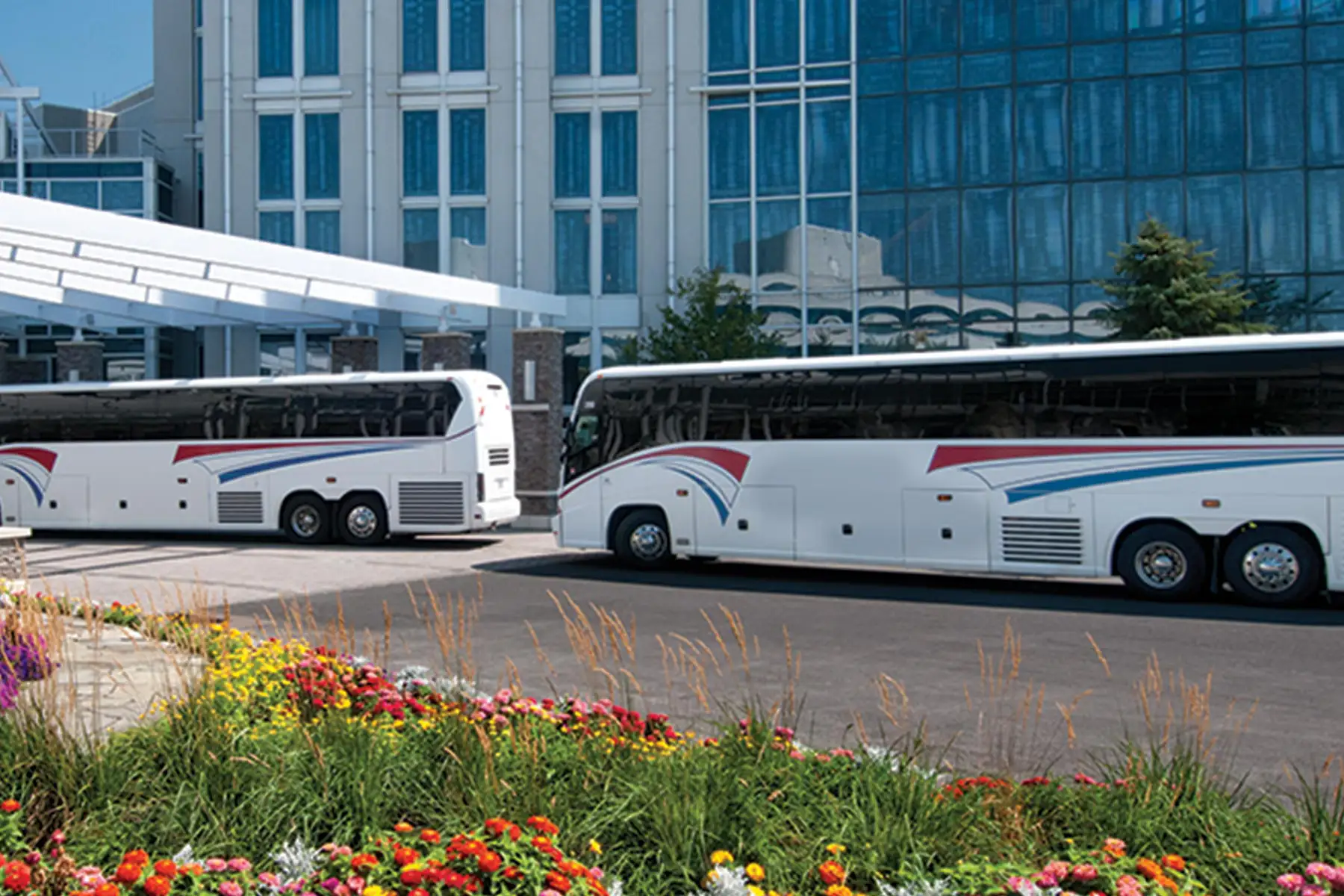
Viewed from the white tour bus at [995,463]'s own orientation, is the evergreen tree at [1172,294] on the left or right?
on its right

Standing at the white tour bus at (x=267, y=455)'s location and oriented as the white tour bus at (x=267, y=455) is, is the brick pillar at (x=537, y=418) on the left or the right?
on its right

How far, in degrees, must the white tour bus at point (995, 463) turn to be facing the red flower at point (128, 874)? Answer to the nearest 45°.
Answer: approximately 90° to its left

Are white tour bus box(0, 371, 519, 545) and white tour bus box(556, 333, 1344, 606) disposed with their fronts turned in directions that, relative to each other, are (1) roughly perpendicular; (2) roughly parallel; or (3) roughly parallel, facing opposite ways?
roughly parallel

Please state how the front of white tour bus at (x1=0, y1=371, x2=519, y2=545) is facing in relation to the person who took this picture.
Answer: facing away from the viewer and to the left of the viewer

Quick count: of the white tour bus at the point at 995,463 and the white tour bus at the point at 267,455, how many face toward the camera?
0

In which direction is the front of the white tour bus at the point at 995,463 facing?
to the viewer's left

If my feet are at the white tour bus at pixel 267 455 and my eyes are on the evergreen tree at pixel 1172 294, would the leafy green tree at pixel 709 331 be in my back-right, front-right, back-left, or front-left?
front-left

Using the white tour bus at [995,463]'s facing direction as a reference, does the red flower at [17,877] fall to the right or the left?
on its left

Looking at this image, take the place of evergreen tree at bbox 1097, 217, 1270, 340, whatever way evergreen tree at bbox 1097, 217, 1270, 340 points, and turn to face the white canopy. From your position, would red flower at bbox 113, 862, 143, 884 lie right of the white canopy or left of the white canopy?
left

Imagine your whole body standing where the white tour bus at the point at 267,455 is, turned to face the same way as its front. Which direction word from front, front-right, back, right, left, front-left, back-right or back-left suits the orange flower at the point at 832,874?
back-left

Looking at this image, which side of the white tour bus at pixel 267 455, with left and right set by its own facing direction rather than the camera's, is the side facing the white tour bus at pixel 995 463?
back

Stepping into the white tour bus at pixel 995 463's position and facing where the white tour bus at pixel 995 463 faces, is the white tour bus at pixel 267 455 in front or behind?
in front
